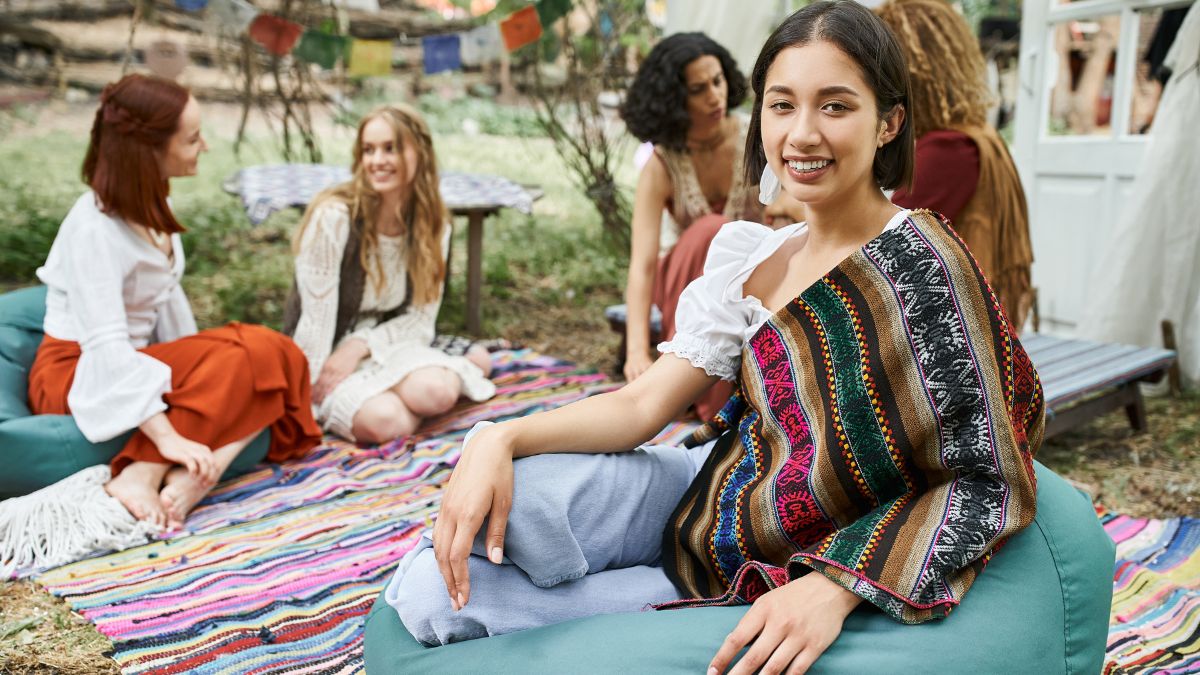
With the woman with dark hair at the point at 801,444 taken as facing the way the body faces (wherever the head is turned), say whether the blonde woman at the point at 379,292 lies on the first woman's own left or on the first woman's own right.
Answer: on the first woman's own right

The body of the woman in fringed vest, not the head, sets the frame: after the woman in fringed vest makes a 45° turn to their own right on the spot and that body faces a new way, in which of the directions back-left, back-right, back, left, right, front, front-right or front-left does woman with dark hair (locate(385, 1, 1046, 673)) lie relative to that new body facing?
back

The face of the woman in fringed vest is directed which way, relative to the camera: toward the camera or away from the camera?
away from the camera

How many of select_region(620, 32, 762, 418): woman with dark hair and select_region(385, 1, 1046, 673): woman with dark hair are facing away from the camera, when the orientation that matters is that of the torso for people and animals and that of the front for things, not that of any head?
0

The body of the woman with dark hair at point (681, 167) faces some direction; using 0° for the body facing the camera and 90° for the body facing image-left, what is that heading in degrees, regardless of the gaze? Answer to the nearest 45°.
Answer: approximately 315°

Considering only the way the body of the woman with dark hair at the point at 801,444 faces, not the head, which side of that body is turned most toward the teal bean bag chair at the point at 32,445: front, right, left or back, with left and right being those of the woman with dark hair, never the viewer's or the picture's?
right

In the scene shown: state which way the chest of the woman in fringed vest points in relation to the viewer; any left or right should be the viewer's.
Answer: facing away from the viewer and to the left of the viewer

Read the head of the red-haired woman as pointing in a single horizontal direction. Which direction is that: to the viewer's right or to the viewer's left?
to the viewer's right

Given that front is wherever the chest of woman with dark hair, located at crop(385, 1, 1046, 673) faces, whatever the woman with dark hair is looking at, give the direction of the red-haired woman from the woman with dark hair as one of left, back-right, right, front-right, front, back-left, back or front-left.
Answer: right

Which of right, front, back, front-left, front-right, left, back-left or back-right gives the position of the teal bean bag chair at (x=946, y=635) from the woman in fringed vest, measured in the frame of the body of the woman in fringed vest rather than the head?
back-left

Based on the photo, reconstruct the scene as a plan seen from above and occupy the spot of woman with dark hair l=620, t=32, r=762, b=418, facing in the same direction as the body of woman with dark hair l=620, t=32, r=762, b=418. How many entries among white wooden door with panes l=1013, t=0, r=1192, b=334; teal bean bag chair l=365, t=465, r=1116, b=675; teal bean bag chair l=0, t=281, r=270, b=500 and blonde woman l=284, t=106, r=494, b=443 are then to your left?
1

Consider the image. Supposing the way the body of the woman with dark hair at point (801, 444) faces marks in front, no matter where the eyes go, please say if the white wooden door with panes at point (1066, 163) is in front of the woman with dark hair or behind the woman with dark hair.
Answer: behind

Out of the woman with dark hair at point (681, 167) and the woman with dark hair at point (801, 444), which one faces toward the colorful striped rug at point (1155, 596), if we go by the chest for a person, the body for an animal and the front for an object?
the woman with dark hair at point (681, 167)

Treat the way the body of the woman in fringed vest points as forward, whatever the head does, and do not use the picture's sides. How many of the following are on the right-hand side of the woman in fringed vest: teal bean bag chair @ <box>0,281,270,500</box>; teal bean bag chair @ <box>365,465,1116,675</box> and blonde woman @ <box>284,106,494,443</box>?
0
